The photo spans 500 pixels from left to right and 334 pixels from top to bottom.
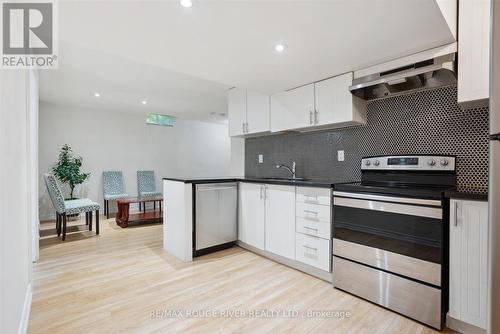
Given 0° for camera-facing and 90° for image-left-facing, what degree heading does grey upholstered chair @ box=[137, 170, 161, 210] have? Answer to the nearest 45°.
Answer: approximately 315°

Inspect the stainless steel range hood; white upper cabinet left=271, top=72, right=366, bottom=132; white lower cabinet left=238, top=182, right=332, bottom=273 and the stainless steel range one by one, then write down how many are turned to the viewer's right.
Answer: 0

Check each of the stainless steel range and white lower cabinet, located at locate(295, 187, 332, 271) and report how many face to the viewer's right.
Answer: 0

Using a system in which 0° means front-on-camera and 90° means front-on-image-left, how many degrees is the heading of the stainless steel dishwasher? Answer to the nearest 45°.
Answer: approximately 315°

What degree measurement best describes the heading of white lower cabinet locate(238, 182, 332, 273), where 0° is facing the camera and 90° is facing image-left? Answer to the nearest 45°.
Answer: approximately 45°

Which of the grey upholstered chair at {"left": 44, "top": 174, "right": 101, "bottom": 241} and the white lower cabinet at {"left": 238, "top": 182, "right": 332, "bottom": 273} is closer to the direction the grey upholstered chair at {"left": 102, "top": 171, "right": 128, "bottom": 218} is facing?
the white lower cabinet

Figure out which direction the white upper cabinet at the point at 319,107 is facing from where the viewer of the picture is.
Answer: facing the viewer and to the left of the viewer

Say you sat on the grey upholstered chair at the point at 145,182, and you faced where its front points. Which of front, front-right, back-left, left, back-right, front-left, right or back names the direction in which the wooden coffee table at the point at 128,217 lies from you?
front-right

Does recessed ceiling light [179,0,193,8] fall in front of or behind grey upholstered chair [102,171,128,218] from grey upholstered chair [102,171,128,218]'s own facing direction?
in front

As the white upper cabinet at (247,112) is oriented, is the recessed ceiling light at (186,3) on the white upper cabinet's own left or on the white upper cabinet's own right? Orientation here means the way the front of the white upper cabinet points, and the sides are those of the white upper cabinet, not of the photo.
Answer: on the white upper cabinet's own right

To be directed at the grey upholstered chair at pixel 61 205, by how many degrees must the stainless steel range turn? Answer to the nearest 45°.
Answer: approximately 45° to its right

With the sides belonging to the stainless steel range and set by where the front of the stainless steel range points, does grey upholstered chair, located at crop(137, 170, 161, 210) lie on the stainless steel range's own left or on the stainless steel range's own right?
on the stainless steel range's own right
